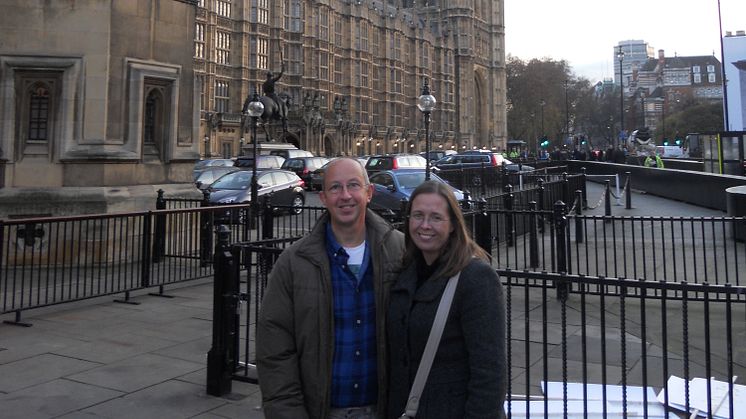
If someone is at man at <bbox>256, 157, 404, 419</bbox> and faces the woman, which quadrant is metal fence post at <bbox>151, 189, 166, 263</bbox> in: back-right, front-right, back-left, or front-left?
back-left

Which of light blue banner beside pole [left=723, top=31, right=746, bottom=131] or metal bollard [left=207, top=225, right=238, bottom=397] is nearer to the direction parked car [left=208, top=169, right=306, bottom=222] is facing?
the metal bollard

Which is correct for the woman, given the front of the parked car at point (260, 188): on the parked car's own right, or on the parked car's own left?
on the parked car's own left

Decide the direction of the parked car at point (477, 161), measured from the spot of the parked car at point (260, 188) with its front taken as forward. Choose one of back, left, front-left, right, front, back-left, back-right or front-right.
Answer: back

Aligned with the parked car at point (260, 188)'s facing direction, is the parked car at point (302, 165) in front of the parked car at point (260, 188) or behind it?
behind

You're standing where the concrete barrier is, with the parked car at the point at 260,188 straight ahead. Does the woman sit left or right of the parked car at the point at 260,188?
left

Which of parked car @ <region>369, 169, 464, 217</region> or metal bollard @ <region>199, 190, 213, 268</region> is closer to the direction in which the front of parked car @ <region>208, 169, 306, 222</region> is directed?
the metal bollard

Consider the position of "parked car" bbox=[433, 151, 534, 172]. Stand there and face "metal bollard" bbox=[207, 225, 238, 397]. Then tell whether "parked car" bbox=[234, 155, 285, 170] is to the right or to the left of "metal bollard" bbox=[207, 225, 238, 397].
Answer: right

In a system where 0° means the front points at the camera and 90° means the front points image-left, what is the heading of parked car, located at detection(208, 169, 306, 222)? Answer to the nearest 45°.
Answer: approximately 45°
